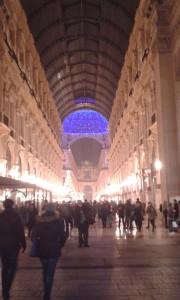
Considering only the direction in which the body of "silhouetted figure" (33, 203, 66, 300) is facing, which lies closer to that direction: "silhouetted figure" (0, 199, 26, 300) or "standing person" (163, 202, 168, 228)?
the standing person

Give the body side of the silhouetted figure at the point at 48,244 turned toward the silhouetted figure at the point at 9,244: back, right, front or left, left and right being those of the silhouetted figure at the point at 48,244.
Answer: left

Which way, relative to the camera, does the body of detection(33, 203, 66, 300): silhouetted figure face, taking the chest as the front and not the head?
away from the camera

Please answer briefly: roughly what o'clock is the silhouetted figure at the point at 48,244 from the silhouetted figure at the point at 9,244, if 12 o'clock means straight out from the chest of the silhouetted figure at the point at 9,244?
the silhouetted figure at the point at 48,244 is roughly at 4 o'clock from the silhouetted figure at the point at 9,244.

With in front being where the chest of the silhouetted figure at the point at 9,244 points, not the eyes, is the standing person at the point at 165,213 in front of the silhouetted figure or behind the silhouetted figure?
in front

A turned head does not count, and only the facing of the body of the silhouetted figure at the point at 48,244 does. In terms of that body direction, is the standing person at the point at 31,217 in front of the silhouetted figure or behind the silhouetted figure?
in front

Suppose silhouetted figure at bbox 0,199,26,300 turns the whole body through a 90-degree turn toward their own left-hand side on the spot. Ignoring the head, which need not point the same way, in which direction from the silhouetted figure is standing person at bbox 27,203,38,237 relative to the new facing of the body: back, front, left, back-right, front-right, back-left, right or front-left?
right

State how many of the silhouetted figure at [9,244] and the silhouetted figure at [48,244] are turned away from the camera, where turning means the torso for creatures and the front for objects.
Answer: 2

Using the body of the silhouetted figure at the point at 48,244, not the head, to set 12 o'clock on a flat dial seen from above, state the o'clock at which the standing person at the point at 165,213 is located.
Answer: The standing person is roughly at 1 o'clock from the silhouetted figure.

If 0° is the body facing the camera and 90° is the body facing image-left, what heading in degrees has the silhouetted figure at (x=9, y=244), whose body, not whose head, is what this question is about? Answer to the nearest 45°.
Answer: approximately 180°
